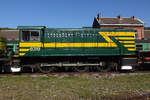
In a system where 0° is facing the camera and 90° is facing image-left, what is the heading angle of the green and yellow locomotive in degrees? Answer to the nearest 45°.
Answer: approximately 270°
